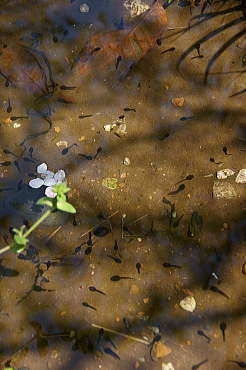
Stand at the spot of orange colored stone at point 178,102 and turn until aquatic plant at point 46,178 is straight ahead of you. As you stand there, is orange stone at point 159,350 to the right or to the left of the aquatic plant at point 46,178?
left

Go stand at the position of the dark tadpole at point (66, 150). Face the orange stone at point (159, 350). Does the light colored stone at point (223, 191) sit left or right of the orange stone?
left

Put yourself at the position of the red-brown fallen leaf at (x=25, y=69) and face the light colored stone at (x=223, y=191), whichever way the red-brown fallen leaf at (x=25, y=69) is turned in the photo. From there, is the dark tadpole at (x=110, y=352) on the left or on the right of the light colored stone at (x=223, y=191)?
right

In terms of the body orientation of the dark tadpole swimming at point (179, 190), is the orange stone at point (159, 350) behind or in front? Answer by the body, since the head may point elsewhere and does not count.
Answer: behind
